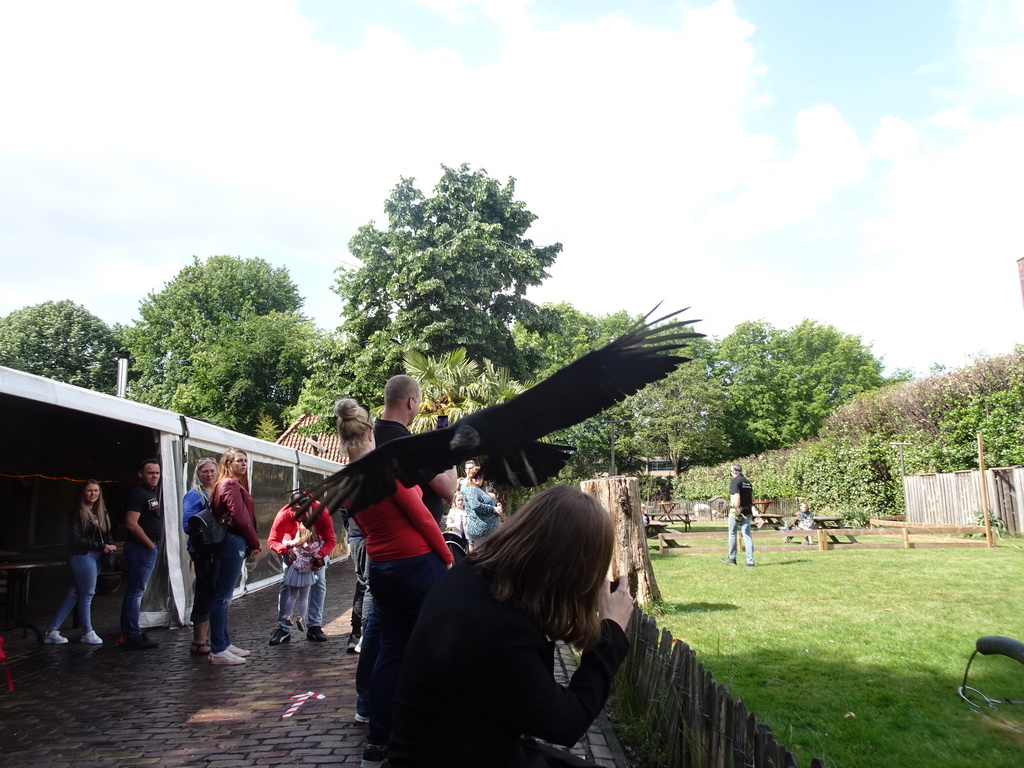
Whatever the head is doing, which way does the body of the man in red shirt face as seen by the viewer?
toward the camera

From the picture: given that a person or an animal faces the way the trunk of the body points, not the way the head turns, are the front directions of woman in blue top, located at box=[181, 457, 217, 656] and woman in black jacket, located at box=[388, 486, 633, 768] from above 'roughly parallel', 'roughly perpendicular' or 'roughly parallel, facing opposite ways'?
roughly perpendicular

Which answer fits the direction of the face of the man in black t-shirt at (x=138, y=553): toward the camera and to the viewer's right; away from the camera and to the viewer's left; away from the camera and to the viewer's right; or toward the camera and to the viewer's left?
toward the camera and to the viewer's right

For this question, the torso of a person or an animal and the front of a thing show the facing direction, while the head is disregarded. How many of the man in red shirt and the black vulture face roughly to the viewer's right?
0

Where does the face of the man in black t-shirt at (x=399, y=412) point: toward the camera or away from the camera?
away from the camera

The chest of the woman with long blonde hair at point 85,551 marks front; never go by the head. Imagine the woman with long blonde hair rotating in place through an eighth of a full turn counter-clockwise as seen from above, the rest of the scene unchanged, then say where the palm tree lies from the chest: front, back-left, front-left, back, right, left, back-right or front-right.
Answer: front-left
